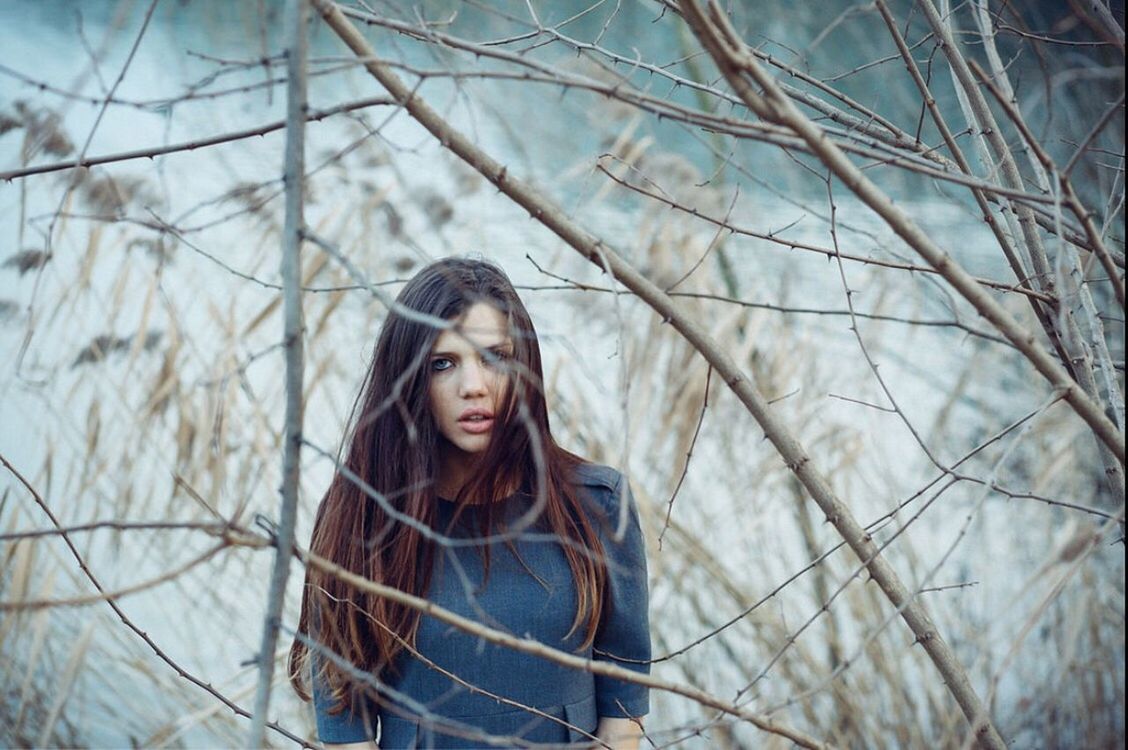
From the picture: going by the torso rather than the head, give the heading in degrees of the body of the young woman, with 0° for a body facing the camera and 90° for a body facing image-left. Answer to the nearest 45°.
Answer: approximately 0°
